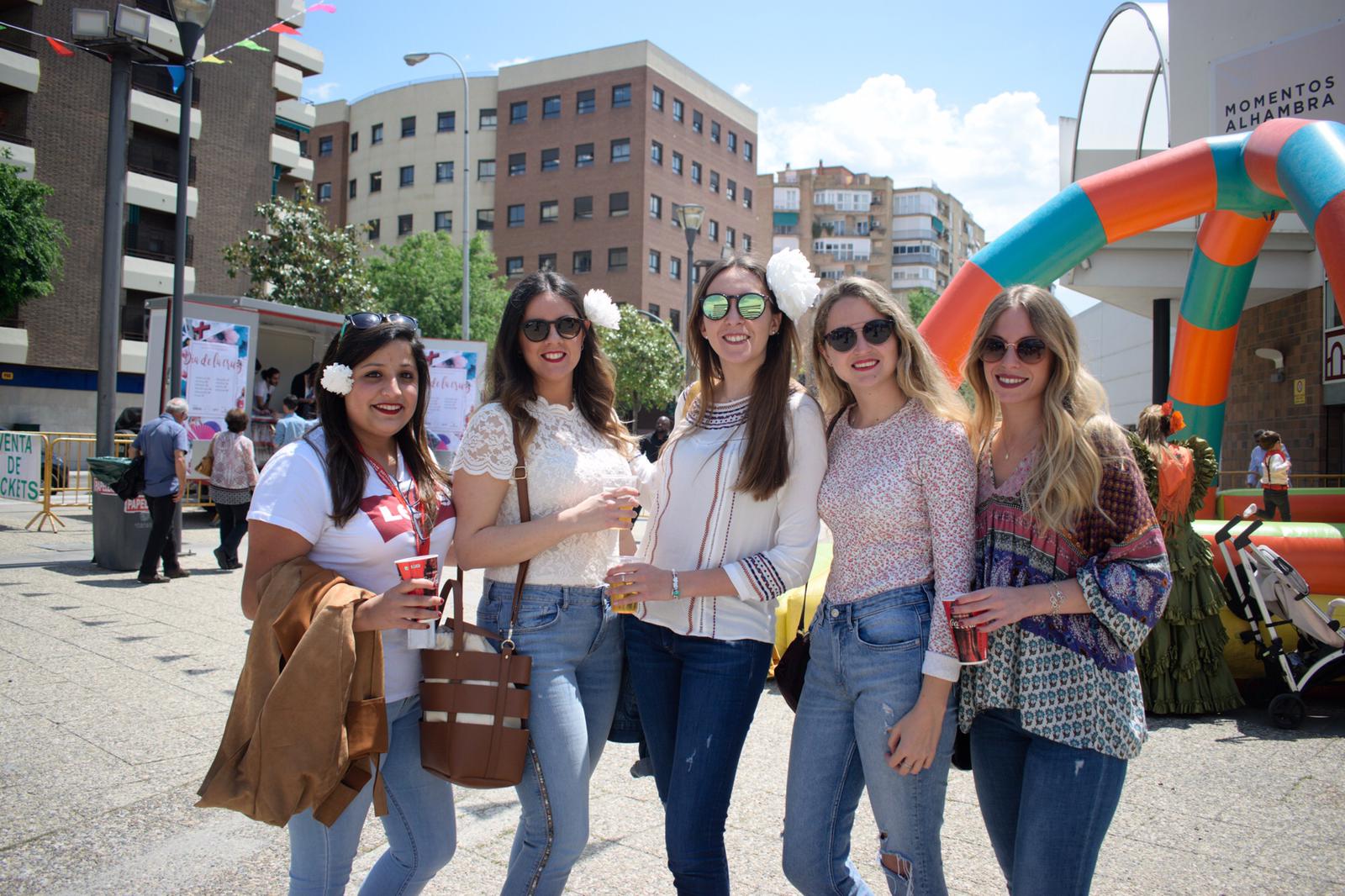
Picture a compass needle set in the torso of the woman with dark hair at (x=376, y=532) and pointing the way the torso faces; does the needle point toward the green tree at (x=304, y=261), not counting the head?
no

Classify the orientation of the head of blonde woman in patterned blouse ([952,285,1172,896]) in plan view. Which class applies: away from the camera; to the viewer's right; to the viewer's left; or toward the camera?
toward the camera

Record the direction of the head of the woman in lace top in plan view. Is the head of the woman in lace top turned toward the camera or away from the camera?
toward the camera

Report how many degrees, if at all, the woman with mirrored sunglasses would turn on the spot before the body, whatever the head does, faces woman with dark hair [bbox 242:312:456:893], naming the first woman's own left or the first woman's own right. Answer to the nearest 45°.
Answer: approximately 45° to the first woman's own right

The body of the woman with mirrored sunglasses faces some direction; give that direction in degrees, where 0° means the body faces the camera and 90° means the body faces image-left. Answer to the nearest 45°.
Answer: approximately 45°

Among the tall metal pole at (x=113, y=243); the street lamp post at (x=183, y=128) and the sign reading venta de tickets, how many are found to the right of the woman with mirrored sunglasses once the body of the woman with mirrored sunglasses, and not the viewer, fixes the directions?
3

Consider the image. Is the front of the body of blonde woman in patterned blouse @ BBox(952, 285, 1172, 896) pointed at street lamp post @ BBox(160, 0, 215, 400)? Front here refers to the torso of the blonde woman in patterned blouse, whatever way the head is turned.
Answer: no

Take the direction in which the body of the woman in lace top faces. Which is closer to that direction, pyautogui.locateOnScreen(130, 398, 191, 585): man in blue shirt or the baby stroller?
the baby stroller

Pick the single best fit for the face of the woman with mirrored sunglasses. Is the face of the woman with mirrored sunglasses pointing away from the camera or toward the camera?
toward the camera

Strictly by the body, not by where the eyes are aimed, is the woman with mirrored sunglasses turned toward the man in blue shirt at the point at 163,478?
no

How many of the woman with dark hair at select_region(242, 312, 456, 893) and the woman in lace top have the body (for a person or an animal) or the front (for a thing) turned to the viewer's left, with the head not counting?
0

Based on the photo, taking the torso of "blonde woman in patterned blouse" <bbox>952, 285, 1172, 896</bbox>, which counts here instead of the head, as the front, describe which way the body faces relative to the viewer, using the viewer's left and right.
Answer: facing the viewer and to the left of the viewer

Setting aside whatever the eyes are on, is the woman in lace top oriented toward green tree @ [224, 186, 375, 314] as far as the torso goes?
no

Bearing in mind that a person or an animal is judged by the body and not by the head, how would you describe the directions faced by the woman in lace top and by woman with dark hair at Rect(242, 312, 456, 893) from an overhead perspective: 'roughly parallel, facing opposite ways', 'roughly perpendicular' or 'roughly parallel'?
roughly parallel

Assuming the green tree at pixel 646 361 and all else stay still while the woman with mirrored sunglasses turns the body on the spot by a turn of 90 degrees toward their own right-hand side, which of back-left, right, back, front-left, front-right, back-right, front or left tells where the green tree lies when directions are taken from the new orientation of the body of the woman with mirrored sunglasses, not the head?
front-right

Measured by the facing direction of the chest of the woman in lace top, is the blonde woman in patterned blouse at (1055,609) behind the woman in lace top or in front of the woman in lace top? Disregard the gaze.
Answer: in front

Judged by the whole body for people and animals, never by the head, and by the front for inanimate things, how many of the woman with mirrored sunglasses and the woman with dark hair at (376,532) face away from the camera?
0

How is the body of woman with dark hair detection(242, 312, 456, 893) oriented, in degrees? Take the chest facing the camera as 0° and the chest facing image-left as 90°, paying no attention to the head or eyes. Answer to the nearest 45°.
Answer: approximately 315°

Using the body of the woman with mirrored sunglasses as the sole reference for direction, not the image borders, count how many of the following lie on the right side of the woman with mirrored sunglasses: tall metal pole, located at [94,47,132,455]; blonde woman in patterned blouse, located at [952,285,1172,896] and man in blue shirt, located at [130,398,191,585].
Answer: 2

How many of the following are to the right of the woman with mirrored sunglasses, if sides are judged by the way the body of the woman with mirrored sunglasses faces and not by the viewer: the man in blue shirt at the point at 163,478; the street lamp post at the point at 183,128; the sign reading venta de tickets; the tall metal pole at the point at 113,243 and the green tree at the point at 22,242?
5
